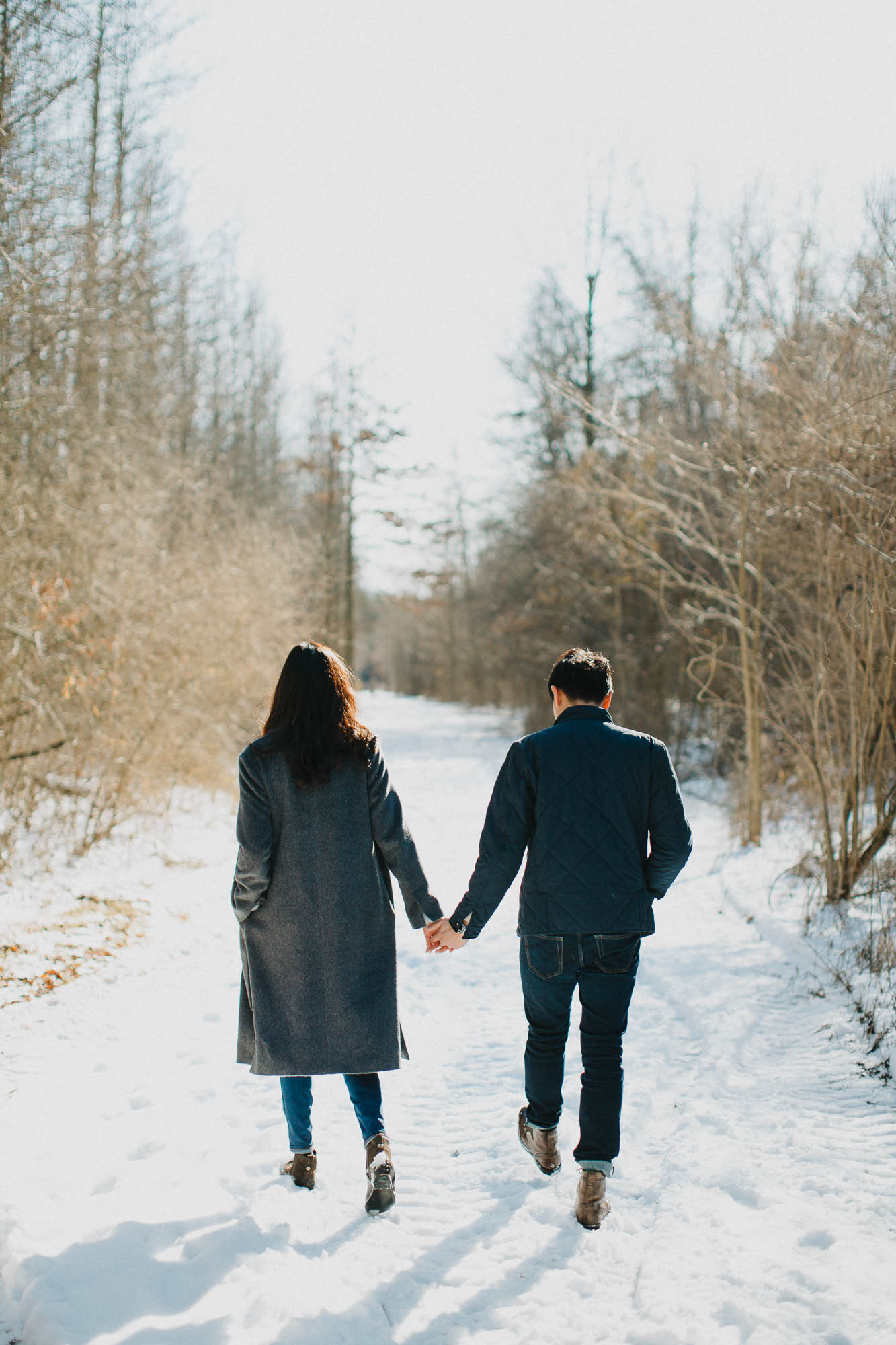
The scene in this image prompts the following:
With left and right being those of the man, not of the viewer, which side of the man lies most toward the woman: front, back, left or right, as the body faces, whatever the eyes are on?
left

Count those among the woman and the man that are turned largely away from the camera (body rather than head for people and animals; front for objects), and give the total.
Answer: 2

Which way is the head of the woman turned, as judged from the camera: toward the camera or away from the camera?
away from the camera

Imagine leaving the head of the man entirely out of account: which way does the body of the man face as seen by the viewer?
away from the camera

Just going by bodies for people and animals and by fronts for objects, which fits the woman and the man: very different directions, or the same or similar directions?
same or similar directions

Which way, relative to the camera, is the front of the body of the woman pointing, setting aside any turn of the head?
away from the camera

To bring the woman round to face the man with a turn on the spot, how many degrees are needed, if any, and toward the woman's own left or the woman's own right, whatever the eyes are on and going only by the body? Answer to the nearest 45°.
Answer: approximately 90° to the woman's own right

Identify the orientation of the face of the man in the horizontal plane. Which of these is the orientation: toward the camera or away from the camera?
away from the camera
